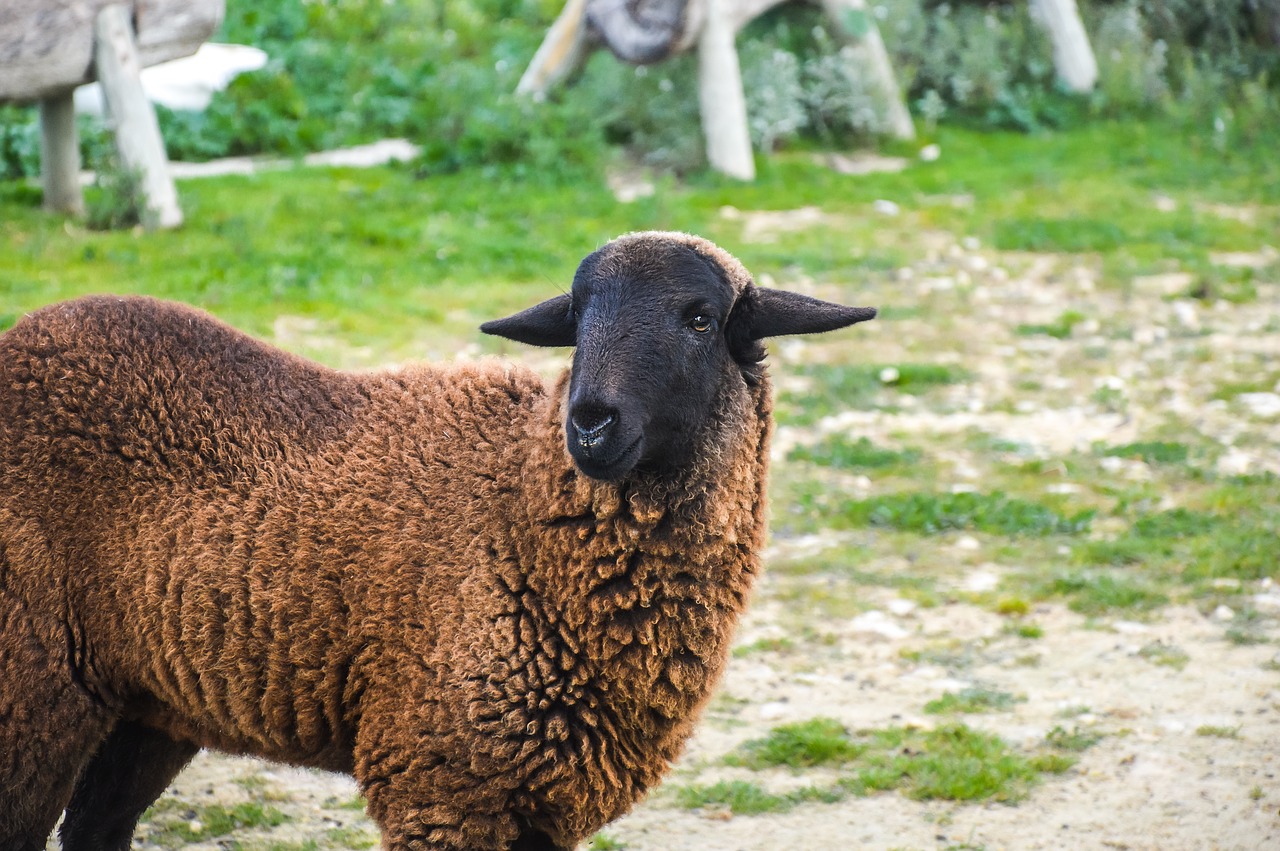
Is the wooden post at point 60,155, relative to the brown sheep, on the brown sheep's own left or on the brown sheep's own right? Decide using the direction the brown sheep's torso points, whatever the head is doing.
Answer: on the brown sheep's own left

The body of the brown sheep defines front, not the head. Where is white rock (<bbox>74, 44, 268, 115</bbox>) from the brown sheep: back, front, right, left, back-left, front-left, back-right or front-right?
left

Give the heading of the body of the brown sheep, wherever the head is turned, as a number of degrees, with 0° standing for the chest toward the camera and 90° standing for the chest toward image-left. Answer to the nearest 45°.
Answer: approximately 270°

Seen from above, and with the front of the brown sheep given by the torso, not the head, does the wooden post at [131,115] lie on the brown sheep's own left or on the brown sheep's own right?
on the brown sheep's own left

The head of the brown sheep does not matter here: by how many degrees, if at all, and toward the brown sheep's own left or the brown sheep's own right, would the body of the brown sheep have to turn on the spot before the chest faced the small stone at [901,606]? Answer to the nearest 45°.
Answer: approximately 45° to the brown sheep's own left

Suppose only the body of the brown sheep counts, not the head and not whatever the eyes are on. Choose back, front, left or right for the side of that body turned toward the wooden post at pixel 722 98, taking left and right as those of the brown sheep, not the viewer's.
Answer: left

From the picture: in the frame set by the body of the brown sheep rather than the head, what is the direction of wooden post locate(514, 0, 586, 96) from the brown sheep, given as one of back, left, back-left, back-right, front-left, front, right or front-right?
left
